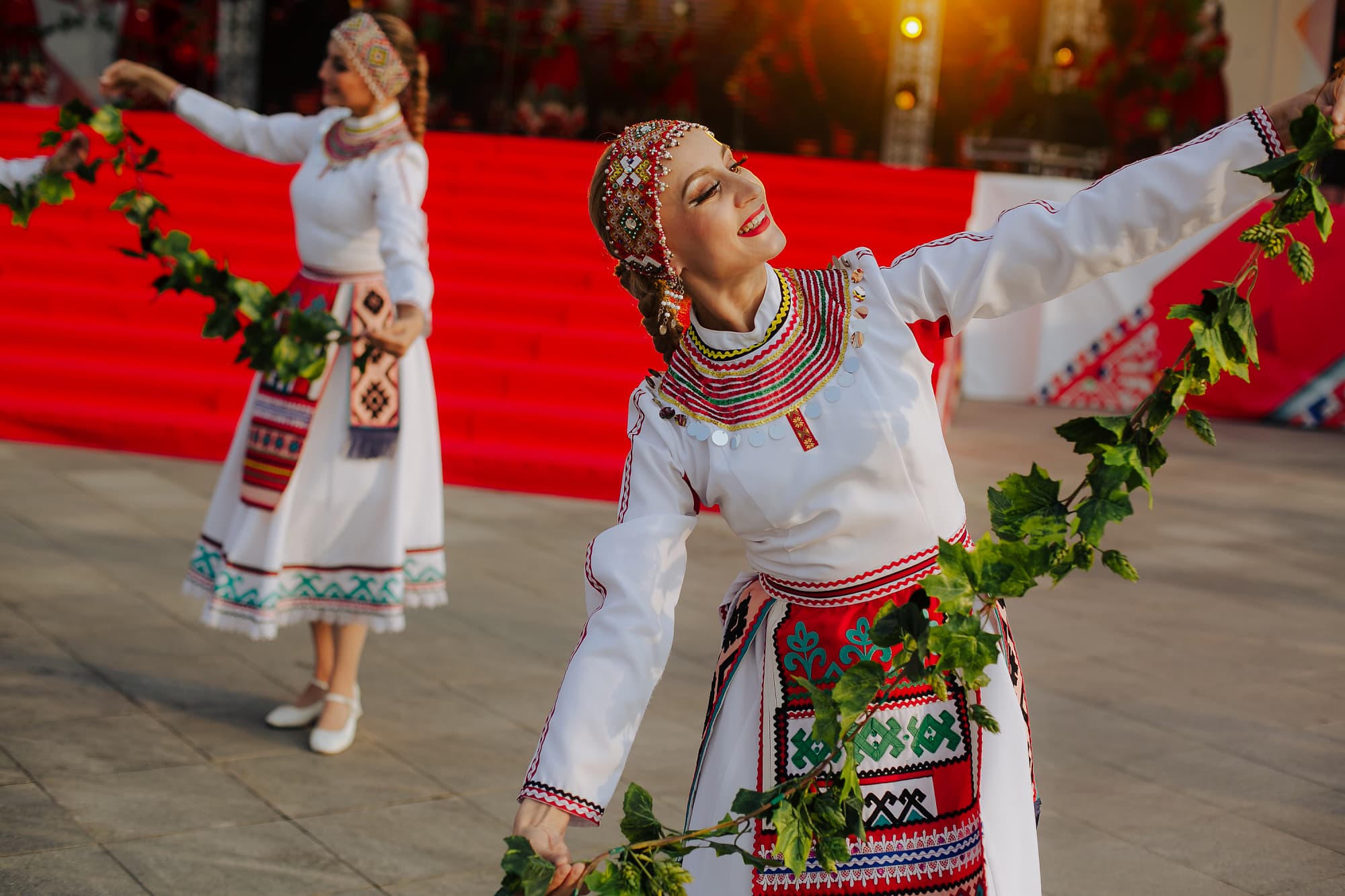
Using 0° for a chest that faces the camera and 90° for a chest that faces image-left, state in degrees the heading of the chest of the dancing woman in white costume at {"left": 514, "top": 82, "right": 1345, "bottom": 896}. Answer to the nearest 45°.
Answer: approximately 0°

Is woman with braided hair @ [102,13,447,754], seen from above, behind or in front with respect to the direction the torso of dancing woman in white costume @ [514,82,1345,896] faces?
behind

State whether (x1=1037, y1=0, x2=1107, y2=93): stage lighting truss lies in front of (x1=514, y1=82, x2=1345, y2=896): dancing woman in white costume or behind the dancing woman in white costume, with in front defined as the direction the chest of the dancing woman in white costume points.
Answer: behind

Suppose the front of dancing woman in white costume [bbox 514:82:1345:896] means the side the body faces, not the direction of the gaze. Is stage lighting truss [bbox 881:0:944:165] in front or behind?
behind

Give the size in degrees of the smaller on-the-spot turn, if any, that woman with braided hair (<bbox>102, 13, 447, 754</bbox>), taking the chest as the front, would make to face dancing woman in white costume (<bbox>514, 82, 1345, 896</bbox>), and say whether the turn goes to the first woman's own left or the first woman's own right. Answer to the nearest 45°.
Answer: approximately 45° to the first woman's own left

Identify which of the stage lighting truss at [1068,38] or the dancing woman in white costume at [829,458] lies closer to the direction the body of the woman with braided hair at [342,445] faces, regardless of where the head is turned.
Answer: the dancing woman in white costume
